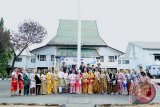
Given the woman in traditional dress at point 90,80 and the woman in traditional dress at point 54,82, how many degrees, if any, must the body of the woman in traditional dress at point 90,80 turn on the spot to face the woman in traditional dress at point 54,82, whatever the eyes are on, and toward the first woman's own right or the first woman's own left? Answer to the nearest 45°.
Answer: approximately 90° to the first woman's own right

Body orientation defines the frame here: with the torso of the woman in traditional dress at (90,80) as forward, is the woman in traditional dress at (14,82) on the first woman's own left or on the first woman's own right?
on the first woman's own right

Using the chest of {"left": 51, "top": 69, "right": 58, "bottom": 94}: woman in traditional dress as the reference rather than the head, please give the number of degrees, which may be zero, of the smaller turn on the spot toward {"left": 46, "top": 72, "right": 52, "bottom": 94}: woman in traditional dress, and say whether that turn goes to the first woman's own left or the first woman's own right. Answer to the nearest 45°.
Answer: approximately 45° to the first woman's own right

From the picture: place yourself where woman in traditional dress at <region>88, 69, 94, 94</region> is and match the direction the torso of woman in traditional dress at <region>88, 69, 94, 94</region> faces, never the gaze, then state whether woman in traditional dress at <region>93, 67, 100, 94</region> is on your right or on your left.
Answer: on your left

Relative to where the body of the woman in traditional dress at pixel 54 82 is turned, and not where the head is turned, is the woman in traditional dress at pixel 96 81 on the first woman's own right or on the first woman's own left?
on the first woman's own left

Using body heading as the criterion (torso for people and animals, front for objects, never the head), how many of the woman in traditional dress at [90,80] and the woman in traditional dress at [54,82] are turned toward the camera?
2

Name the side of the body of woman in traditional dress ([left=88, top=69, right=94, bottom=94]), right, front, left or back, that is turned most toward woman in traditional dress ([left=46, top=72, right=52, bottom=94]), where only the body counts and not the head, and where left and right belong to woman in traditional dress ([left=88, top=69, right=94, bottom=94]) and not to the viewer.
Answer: right

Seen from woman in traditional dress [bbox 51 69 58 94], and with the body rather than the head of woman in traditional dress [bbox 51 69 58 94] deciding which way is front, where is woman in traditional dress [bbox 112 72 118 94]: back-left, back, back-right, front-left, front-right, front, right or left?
left

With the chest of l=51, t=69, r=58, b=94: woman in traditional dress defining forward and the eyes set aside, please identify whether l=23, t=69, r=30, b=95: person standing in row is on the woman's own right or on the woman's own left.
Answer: on the woman's own right

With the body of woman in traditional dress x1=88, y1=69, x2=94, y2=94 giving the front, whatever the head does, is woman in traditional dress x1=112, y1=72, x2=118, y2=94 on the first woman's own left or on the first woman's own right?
on the first woman's own left

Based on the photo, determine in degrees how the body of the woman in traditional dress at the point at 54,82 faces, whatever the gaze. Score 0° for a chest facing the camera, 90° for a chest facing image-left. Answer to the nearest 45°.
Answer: approximately 0°

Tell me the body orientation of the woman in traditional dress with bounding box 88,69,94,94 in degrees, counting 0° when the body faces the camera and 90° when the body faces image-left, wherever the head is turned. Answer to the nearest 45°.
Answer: approximately 0°
